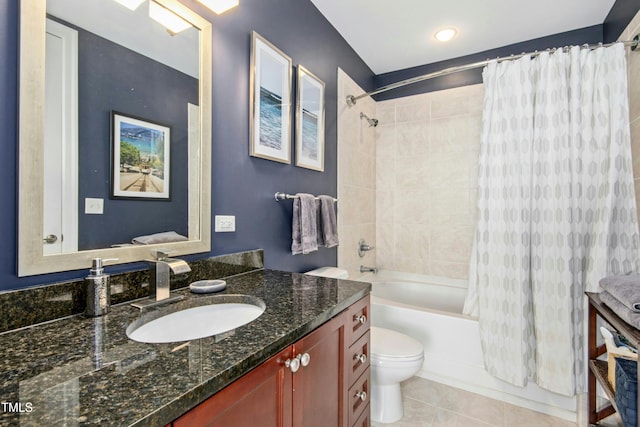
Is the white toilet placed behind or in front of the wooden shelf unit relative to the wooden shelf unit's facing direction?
in front

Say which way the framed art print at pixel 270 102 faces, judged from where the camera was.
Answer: facing the viewer and to the right of the viewer

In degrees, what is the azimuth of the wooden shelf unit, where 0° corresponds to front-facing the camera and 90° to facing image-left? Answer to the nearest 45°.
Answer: approximately 45°

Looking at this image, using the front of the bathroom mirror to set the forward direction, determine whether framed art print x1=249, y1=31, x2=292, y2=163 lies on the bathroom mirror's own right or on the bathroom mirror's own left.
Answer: on the bathroom mirror's own left

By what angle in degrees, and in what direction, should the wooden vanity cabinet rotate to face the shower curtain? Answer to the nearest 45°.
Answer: approximately 90° to its left

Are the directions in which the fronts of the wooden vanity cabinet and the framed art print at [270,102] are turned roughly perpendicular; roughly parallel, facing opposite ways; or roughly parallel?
roughly parallel

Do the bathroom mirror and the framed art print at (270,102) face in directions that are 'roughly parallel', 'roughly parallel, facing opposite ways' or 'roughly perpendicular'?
roughly parallel
